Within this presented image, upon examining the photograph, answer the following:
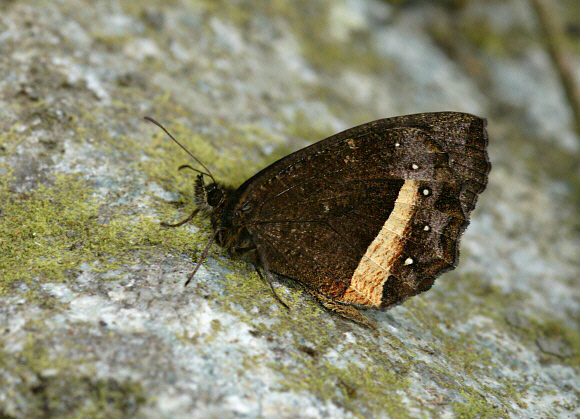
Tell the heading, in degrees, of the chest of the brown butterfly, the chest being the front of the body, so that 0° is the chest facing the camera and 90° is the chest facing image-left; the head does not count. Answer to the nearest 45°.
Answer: approximately 90°
